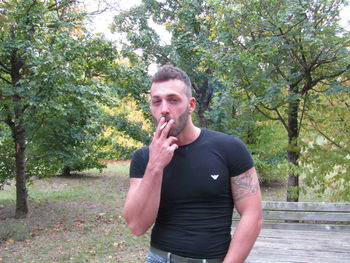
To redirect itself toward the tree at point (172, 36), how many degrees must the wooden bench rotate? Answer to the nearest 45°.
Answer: approximately 135° to its right

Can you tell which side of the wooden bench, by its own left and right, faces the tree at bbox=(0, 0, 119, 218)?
right

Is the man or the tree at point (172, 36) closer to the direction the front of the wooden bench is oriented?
the man

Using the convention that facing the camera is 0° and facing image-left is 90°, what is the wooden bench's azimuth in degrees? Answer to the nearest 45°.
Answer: approximately 0°

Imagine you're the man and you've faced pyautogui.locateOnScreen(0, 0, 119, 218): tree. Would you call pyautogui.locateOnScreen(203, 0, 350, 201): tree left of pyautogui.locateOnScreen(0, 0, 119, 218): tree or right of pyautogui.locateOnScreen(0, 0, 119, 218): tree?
right

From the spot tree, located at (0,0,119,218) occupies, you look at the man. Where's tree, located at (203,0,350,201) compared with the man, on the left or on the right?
left

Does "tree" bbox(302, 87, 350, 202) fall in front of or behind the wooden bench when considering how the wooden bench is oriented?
behind
